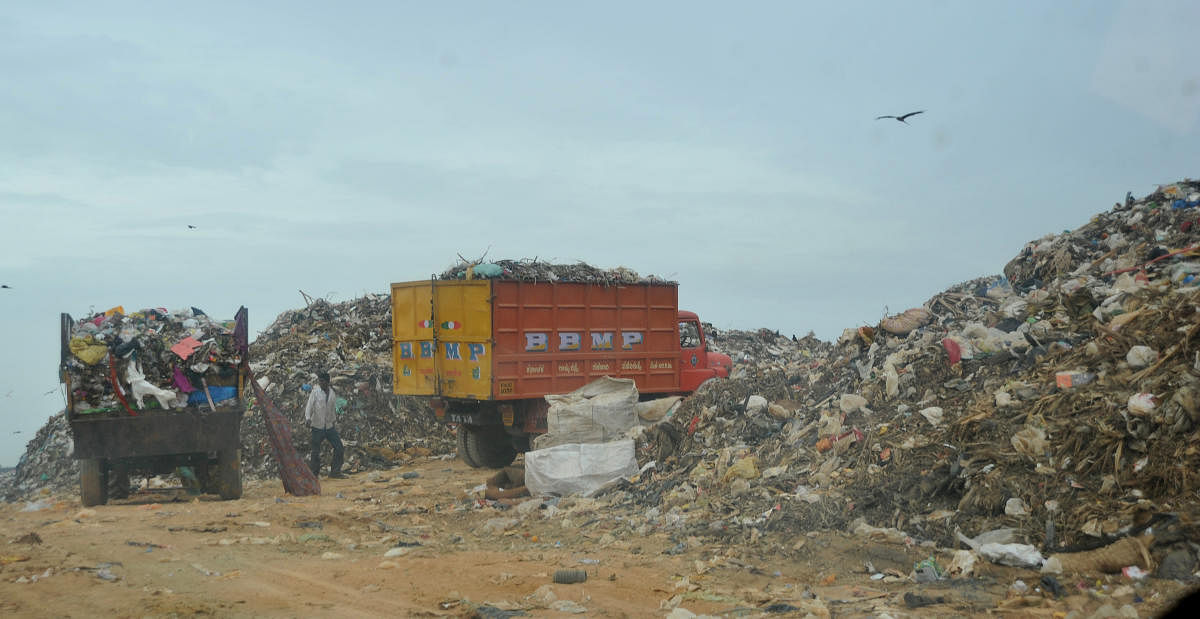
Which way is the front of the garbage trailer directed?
away from the camera

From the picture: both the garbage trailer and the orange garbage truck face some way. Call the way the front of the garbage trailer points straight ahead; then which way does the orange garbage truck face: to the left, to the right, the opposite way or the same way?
to the right

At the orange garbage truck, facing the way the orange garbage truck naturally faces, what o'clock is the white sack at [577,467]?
The white sack is roughly at 4 o'clock from the orange garbage truck.

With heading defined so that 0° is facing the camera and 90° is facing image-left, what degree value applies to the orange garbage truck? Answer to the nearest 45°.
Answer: approximately 225°

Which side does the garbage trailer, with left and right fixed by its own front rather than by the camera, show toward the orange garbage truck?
right

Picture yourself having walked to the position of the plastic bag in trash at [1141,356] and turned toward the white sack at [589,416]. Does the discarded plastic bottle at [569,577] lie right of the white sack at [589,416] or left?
left

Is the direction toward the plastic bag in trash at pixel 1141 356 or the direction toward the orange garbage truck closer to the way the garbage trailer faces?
the orange garbage truck

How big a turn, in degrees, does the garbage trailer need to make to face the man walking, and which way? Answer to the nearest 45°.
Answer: approximately 45° to its right

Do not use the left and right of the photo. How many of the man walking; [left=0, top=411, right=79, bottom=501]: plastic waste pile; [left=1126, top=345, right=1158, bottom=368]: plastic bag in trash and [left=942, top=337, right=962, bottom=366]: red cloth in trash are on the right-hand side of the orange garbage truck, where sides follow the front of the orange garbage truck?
2

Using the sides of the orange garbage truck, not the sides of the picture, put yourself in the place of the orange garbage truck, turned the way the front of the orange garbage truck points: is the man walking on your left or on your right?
on your left

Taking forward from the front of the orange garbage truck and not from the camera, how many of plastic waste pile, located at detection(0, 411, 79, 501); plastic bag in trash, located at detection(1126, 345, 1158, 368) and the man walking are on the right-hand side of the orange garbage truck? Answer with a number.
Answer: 1

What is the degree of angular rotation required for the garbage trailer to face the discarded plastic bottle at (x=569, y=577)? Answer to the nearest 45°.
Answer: approximately 135° to its right

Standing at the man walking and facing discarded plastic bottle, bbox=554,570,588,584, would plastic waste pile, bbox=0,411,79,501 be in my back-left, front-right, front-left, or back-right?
back-right

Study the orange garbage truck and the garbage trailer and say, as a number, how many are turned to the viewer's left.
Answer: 0

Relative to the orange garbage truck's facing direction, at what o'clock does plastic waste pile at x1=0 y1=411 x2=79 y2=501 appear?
The plastic waste pile is roughly at 8 o'clock from the orange garbage truck.
